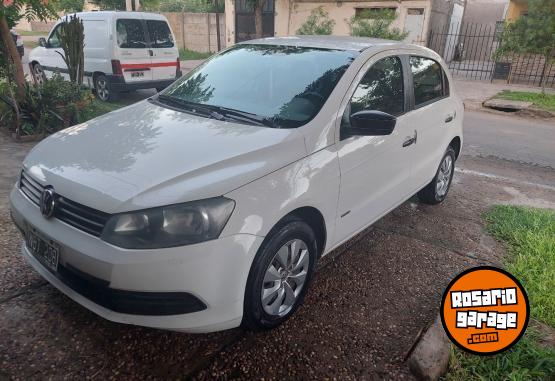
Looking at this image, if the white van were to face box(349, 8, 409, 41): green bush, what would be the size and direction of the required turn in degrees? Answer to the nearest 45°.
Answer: approximately 90° to its right

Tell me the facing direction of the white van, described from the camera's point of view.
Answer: facing away from the viewer and to the left of the viewer

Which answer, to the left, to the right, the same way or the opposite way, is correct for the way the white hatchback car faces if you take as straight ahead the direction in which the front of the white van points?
to the left

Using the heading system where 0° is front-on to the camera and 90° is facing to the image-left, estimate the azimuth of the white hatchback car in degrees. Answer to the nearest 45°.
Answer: approximately 45°

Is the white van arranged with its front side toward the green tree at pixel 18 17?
no

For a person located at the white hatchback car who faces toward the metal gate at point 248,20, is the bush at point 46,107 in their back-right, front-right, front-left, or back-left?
front-left

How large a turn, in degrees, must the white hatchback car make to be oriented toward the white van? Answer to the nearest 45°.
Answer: approximately 135° to its right

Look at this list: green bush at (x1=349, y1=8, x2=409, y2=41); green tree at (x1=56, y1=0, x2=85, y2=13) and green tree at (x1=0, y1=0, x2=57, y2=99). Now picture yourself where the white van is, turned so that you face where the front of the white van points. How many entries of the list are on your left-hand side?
1

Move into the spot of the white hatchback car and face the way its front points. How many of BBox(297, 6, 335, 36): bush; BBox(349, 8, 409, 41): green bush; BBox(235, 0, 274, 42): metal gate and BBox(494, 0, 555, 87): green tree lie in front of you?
0

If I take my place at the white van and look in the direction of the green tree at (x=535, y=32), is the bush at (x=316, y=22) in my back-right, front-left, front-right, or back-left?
front-left

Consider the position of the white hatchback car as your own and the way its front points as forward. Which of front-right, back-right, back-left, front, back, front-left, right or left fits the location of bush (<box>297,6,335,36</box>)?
back-right

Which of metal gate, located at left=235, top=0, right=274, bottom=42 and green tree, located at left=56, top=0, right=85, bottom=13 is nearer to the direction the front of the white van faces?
the green tree

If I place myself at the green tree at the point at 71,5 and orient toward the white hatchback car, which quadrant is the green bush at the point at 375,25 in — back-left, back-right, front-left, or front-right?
front-left

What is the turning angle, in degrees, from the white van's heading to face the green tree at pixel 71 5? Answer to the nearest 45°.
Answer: approximately 45° to its right

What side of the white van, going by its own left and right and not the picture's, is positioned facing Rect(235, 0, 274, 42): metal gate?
right

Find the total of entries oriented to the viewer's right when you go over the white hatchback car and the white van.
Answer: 0

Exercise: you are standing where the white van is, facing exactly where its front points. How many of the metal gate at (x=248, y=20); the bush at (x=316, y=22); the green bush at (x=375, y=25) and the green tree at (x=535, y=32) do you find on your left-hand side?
0
